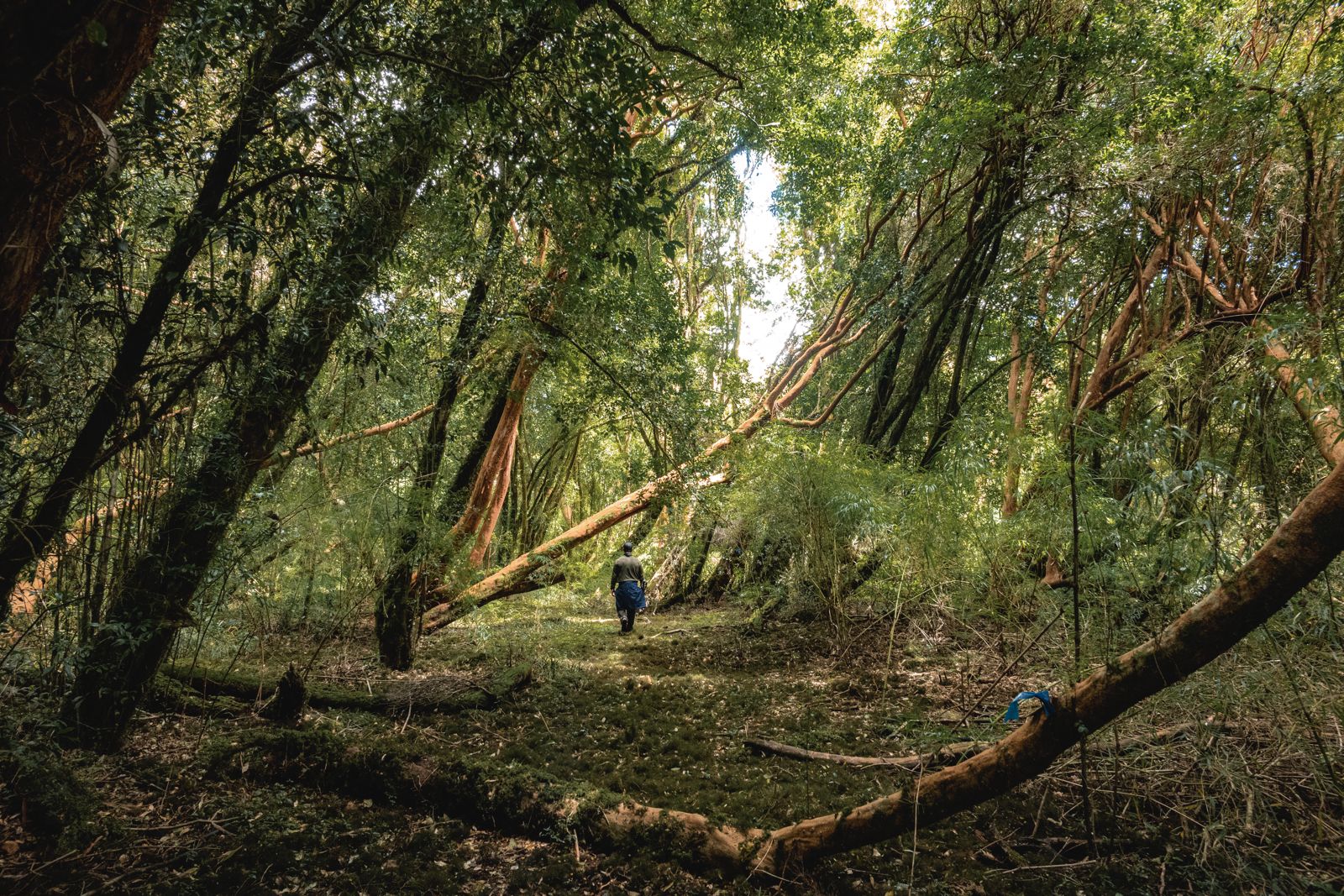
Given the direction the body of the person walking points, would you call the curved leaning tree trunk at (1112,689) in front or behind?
behind

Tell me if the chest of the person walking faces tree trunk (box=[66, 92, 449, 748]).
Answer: no

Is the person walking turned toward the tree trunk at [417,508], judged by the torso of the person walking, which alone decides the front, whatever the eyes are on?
no

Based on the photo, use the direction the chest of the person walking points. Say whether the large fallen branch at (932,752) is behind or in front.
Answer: behind

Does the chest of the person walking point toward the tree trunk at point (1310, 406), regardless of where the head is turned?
no

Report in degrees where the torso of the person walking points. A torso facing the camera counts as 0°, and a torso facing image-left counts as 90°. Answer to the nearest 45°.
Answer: approximately 180°

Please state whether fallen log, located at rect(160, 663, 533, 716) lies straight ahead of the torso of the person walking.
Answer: no
